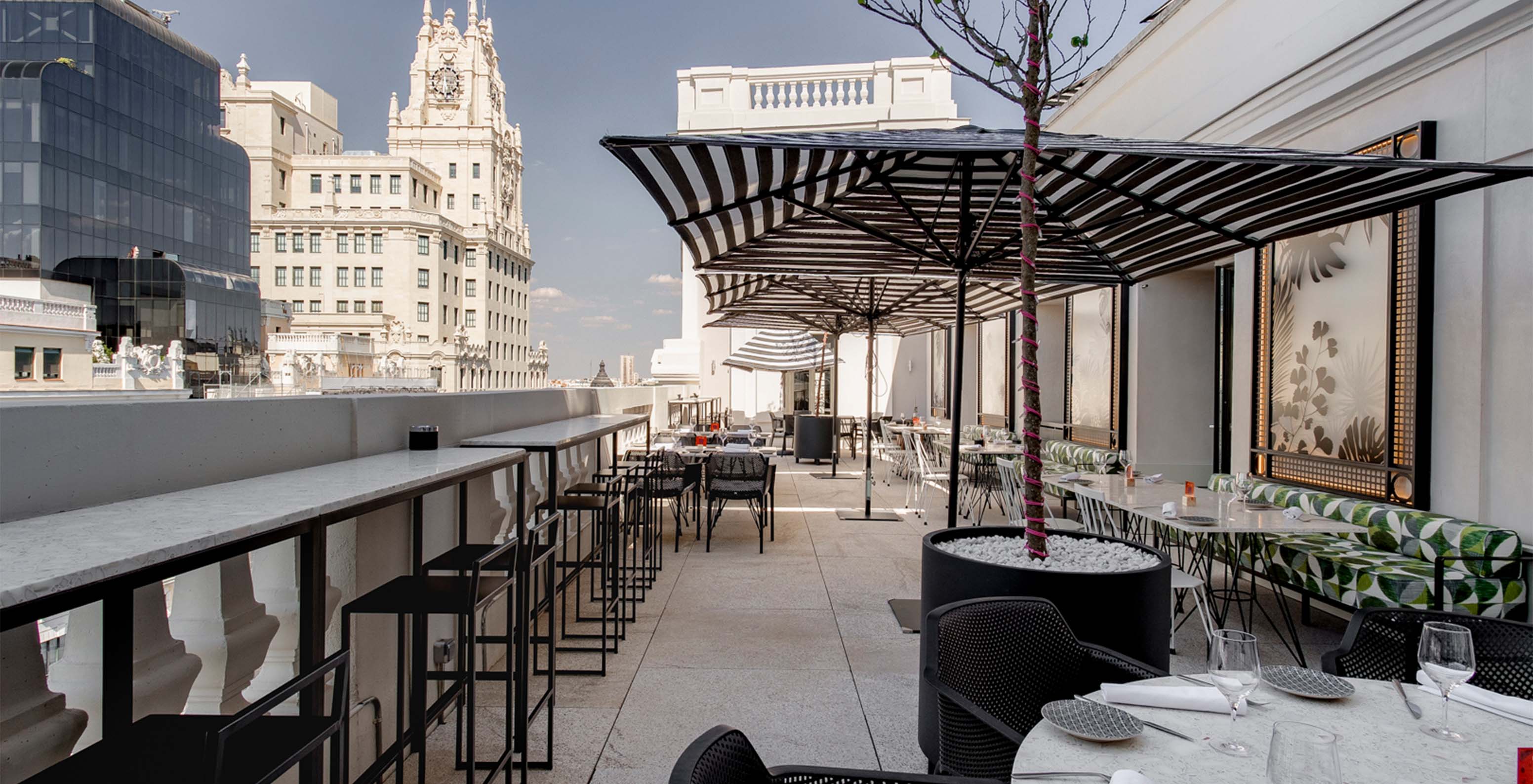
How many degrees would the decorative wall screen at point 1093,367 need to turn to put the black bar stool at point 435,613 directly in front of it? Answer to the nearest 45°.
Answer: approximately 45° to its left

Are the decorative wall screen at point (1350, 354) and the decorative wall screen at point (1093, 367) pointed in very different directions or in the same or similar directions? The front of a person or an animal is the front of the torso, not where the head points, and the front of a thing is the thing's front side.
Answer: same or similar directions

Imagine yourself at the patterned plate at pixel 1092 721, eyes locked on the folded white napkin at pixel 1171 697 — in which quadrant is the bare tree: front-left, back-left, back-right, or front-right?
front-left

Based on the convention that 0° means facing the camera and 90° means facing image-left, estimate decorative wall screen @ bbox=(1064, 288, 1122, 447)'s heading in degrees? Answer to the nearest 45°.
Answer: approximately 45°

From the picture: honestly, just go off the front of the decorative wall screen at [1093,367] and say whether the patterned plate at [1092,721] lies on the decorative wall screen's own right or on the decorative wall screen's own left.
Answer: on the decorative wall screen's own left

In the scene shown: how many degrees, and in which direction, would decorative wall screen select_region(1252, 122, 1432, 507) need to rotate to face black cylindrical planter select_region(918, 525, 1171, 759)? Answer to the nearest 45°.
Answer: approximately 45° to its left

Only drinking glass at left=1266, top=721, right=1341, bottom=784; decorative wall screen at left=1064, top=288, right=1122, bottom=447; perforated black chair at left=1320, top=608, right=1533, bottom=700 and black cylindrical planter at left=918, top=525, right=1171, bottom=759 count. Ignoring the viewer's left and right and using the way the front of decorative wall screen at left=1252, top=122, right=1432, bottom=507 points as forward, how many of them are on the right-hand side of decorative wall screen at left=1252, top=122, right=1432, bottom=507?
1

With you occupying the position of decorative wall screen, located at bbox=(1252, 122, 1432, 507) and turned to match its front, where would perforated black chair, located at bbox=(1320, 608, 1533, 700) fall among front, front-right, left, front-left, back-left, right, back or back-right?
front-left

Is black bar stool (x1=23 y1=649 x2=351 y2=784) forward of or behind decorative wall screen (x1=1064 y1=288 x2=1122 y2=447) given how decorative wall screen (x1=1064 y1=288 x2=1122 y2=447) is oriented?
forward

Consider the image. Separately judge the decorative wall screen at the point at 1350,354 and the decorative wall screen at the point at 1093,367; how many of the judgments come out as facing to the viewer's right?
0

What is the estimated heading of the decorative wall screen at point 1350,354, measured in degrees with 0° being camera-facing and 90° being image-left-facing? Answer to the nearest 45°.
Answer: approximately 45°

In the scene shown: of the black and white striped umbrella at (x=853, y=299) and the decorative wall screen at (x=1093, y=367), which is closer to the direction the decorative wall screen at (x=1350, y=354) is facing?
the black and white striped umbrella

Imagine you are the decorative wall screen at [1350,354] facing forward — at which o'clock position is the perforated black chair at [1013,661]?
The perforated black chair is roughly at 11 o'clock from the decorative wall screen.

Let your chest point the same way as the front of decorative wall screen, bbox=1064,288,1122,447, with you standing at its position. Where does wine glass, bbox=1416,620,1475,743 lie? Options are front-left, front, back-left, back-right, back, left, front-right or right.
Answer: front-left

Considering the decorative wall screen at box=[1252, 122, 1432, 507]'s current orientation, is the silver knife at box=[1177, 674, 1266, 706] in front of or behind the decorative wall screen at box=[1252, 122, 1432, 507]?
in front

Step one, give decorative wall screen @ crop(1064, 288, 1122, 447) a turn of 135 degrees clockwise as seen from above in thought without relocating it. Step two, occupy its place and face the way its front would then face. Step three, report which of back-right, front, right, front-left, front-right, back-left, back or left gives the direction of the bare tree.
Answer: back

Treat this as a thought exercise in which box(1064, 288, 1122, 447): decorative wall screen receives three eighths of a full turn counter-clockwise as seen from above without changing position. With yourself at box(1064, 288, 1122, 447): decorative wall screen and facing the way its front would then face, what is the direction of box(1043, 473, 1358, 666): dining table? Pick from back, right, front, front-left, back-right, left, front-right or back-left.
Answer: right

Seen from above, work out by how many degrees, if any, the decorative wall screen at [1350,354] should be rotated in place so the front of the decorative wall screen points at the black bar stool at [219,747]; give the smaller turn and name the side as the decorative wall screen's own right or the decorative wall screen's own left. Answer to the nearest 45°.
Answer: approximately 45° to the decorative wall screen's own left

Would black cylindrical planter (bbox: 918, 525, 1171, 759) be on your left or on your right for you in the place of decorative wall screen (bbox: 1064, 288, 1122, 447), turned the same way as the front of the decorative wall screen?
on your left

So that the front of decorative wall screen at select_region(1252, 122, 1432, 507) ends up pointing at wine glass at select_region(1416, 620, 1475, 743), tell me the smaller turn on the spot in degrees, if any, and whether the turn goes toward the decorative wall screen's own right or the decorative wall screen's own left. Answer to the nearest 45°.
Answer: approximately 45° to the decorative wall screen's own left

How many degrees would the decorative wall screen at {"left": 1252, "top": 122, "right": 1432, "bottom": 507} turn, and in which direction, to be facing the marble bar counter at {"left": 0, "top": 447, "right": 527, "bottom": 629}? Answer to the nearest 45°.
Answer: approximately 45° to its left
